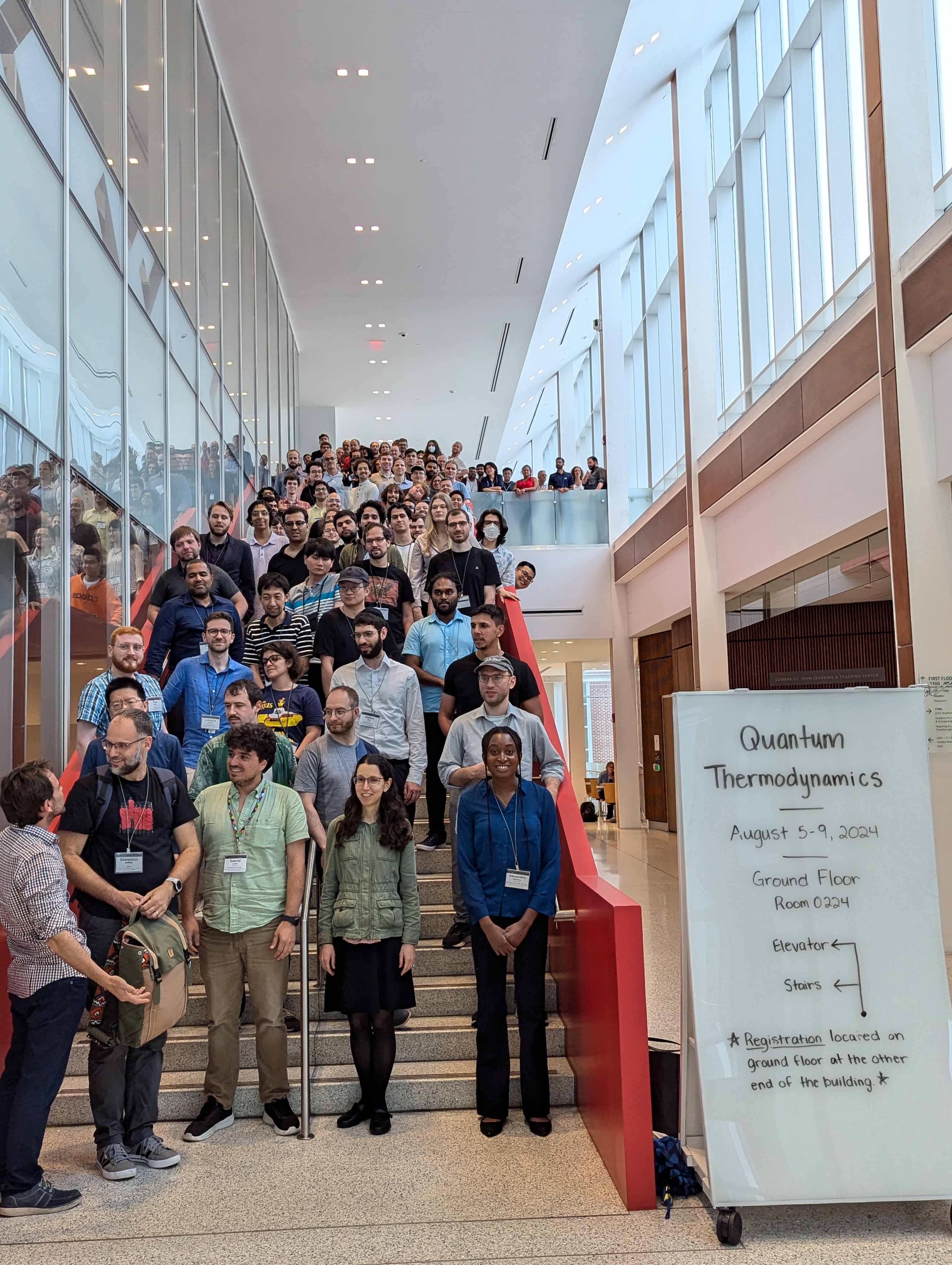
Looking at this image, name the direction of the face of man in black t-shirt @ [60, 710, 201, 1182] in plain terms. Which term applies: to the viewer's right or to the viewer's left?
to the viewer's left

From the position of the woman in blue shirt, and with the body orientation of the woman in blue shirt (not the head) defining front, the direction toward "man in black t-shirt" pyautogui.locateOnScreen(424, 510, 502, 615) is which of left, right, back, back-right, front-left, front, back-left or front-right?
back

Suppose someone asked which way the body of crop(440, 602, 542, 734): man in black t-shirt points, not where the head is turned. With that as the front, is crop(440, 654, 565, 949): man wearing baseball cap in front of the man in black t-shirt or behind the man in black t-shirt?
in front

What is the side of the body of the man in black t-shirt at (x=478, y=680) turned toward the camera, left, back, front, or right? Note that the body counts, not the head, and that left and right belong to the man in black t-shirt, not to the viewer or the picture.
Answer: front

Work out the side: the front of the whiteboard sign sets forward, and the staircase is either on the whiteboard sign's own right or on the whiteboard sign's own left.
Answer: on the whiteboard sign's own right

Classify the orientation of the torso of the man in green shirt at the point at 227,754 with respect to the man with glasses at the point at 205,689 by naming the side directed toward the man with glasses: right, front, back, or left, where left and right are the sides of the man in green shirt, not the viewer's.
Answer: back

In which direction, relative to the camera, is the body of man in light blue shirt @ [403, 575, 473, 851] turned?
toward the camera

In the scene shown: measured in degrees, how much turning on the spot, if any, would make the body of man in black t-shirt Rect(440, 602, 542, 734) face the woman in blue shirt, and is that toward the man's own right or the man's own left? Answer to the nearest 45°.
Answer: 0° — they already face them
